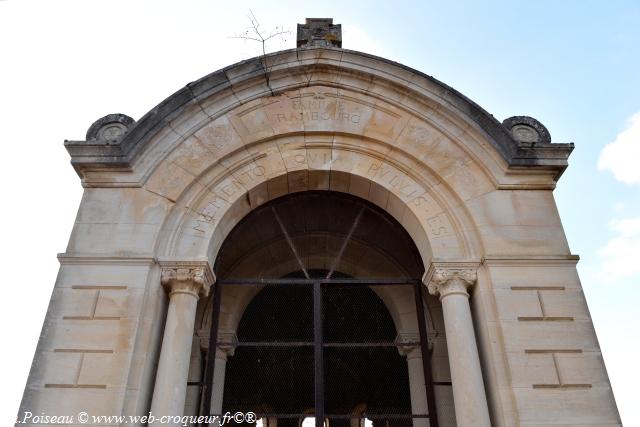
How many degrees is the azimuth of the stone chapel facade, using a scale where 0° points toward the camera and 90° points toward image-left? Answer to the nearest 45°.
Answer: approximately 0°
